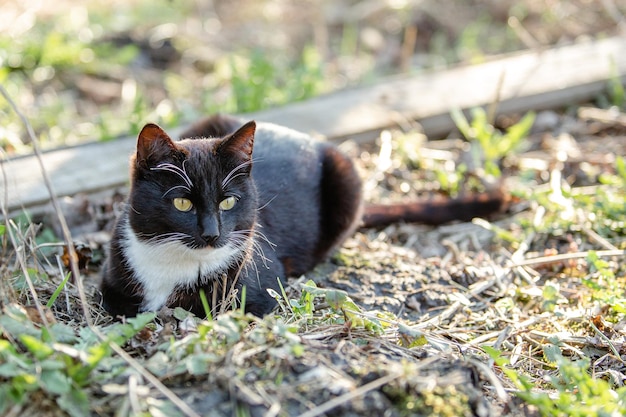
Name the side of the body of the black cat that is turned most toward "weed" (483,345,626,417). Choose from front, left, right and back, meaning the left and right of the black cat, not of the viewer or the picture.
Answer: left

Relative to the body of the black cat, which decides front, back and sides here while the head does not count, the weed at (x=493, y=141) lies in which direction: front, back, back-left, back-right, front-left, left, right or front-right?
back

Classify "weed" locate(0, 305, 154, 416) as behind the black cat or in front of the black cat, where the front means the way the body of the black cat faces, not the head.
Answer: in front

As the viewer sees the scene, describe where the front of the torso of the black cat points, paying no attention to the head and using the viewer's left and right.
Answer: facing the viewer and to the left of the viewer

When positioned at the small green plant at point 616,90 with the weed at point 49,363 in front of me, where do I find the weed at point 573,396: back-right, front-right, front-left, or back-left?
front-left

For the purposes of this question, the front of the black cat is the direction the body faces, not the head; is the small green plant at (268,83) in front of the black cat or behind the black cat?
behind

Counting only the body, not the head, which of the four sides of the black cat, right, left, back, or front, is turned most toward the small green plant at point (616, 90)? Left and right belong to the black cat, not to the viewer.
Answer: back

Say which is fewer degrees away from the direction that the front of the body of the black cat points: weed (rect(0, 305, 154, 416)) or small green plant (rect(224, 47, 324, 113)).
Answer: the weed

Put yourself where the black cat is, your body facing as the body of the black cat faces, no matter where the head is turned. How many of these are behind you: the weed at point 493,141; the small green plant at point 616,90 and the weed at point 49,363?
2

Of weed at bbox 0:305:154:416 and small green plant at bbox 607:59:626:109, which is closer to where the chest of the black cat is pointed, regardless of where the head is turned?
the weed
